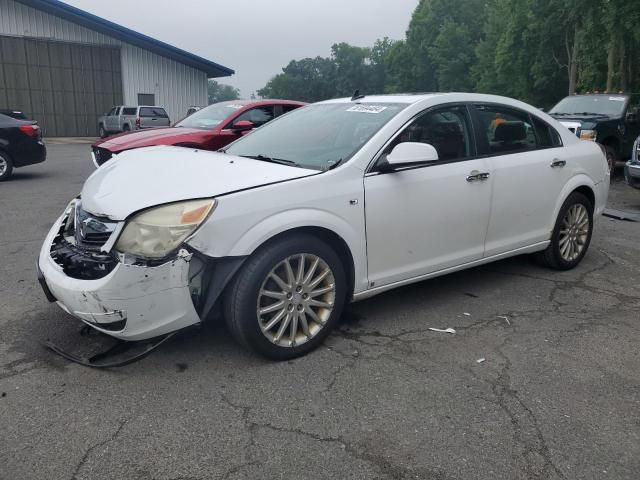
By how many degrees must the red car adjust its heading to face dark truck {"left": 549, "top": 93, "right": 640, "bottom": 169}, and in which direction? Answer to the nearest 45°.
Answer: approximately 135° to its left

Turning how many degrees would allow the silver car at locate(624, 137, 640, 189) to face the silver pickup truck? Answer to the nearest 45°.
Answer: approximately 90° to its right

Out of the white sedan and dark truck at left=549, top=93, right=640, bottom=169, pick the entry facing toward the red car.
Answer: the dark truck

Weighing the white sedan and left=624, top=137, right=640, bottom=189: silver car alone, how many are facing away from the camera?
0

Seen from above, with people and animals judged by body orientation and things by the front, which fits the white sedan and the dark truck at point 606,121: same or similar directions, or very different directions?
same or similar directions

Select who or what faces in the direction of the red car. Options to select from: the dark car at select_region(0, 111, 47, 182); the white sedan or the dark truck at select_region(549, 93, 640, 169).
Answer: the dark truck at select_region(549, 93, 640, 169)

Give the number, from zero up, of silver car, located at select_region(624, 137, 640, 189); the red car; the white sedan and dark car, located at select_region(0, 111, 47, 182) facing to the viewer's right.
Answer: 0

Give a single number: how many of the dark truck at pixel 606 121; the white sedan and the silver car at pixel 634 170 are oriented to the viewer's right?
0

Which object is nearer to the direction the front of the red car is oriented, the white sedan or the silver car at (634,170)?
the white sedan

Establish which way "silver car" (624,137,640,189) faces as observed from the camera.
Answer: facing the viewer and to the left of the viewer

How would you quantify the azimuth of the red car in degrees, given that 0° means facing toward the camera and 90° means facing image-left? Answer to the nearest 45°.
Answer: approximately 45°

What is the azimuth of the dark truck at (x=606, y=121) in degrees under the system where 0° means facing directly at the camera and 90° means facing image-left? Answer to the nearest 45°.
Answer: approximately 45°

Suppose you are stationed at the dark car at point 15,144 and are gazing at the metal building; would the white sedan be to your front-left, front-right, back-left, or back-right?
back-right

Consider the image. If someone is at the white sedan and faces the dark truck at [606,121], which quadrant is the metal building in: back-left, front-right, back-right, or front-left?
front-left

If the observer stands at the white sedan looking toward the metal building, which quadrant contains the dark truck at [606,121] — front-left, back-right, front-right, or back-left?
front-right

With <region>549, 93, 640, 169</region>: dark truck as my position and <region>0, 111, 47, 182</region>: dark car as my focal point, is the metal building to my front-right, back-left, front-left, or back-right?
front-right

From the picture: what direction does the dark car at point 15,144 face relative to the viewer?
to the viewer's left
